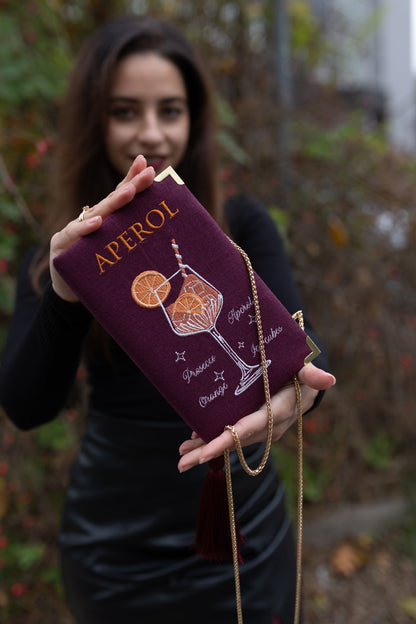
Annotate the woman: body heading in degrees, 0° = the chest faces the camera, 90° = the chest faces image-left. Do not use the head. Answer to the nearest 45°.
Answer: approximately 0°
